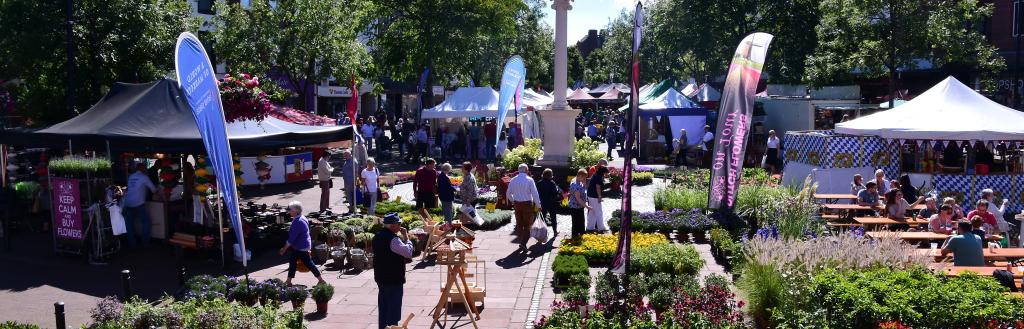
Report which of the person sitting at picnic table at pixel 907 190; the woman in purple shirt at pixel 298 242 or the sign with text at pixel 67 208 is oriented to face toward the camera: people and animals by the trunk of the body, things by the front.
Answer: the sign with text

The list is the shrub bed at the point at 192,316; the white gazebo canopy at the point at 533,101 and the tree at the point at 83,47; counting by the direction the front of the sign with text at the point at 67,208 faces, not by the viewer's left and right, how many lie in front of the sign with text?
1

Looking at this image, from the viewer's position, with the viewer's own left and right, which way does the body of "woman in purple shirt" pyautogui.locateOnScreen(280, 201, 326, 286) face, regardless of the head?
facing to the left of the viewer

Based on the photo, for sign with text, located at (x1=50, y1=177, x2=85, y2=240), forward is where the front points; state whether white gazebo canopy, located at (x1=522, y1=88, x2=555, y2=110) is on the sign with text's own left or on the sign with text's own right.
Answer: on the sign with text's own left

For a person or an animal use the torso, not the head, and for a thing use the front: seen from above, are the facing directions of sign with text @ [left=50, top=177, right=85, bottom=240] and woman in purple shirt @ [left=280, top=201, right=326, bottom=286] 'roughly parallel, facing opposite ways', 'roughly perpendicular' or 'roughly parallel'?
roughly perpendicular

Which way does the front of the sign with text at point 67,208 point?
toward the camera

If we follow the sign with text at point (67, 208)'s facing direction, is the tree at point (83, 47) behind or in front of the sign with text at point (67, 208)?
behind

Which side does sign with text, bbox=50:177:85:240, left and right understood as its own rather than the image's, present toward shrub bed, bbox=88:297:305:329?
front

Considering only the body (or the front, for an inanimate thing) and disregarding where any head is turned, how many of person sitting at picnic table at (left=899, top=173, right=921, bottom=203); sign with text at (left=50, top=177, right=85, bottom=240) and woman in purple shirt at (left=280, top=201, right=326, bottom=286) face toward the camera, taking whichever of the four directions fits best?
1

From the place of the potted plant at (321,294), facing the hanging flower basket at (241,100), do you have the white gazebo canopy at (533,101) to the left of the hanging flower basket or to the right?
right
